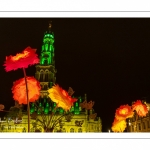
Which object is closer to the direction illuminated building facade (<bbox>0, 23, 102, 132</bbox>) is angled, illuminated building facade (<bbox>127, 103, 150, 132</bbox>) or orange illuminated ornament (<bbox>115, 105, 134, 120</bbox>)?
the orange illuminated ornament

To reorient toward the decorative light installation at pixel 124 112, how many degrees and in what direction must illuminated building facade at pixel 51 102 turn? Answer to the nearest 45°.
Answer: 0° — it already faces it

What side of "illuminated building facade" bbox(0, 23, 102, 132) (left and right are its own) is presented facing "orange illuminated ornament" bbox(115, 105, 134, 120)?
front

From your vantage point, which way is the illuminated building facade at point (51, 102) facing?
toward the camera

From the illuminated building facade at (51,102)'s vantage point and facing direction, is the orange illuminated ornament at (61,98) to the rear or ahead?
ahead

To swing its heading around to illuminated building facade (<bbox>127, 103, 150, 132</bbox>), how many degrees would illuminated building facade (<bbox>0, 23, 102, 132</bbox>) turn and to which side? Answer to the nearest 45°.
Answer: approximately 45° to its left
